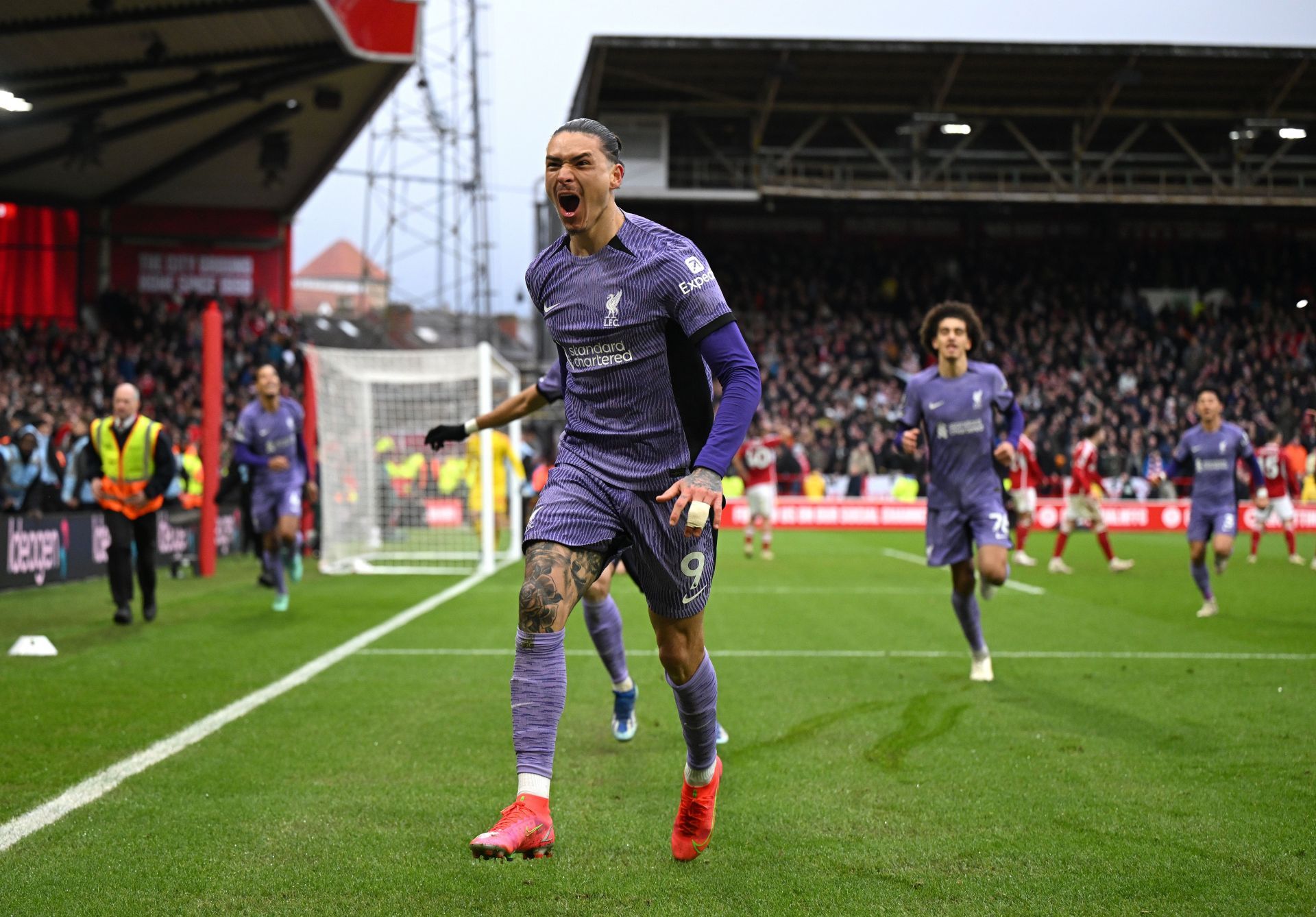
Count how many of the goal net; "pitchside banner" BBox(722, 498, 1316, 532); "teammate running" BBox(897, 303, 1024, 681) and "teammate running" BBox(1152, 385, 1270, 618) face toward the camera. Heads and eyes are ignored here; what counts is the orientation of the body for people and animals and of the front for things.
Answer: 3

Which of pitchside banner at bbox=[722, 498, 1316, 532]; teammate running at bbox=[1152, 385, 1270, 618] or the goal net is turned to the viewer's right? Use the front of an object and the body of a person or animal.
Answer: the goal net

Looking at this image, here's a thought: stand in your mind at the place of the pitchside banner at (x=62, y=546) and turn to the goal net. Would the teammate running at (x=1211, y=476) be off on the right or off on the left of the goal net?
right

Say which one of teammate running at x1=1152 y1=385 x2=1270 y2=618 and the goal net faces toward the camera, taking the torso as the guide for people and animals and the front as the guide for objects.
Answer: the teammate running

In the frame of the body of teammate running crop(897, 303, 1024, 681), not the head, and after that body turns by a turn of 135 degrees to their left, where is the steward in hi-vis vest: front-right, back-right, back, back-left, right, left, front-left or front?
back-left

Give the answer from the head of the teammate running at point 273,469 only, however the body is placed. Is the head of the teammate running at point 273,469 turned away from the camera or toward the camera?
toward the camera

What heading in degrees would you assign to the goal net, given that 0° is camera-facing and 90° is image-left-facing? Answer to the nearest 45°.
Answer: approximately 270°

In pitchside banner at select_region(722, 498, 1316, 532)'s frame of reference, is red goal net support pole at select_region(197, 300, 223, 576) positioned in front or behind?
in front

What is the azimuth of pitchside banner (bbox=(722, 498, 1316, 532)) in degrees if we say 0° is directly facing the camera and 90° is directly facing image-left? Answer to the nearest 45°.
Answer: approximately 0°

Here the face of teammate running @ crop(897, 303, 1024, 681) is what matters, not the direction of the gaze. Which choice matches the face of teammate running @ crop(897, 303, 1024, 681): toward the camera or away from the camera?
toward the camera

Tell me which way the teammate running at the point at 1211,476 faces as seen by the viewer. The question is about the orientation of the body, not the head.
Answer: toward the camera

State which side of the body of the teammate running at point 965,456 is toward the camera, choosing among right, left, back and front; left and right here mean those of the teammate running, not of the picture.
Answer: front

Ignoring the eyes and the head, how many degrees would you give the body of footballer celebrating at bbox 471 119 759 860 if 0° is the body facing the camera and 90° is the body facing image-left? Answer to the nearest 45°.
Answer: approximately 45°

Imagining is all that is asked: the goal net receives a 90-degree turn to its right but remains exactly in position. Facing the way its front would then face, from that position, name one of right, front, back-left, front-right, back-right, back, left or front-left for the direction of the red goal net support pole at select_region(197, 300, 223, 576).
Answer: front-right

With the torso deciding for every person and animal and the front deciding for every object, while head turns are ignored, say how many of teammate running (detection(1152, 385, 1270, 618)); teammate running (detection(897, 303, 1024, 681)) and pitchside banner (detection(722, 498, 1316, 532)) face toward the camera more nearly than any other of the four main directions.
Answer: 3
